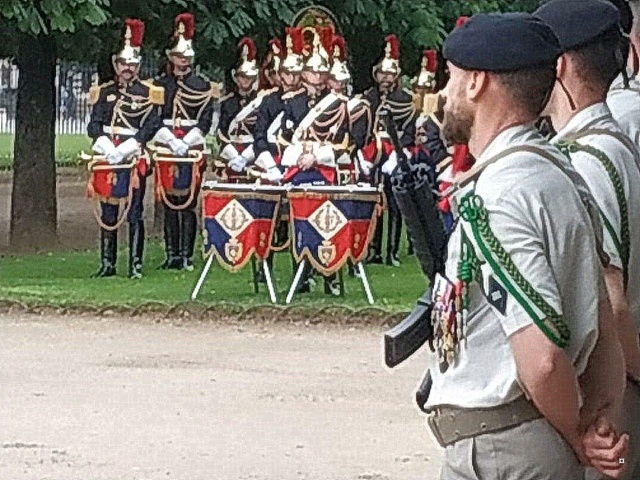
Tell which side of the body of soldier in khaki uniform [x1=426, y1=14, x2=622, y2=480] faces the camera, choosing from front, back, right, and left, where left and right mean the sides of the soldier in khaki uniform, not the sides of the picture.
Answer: left

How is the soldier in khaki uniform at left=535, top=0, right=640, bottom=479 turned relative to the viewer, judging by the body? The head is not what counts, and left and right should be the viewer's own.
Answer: facing away from the viewer and to the left of the viewer

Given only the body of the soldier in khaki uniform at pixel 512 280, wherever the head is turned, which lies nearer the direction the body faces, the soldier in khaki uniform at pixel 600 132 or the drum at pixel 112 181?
the drum

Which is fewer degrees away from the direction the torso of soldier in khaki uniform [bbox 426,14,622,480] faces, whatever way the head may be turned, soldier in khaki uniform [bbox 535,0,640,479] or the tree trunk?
the tree trunk

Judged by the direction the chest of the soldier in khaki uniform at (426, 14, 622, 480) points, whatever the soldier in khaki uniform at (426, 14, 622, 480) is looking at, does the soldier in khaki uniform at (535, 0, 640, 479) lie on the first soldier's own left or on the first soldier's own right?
on the first soldier's own right
